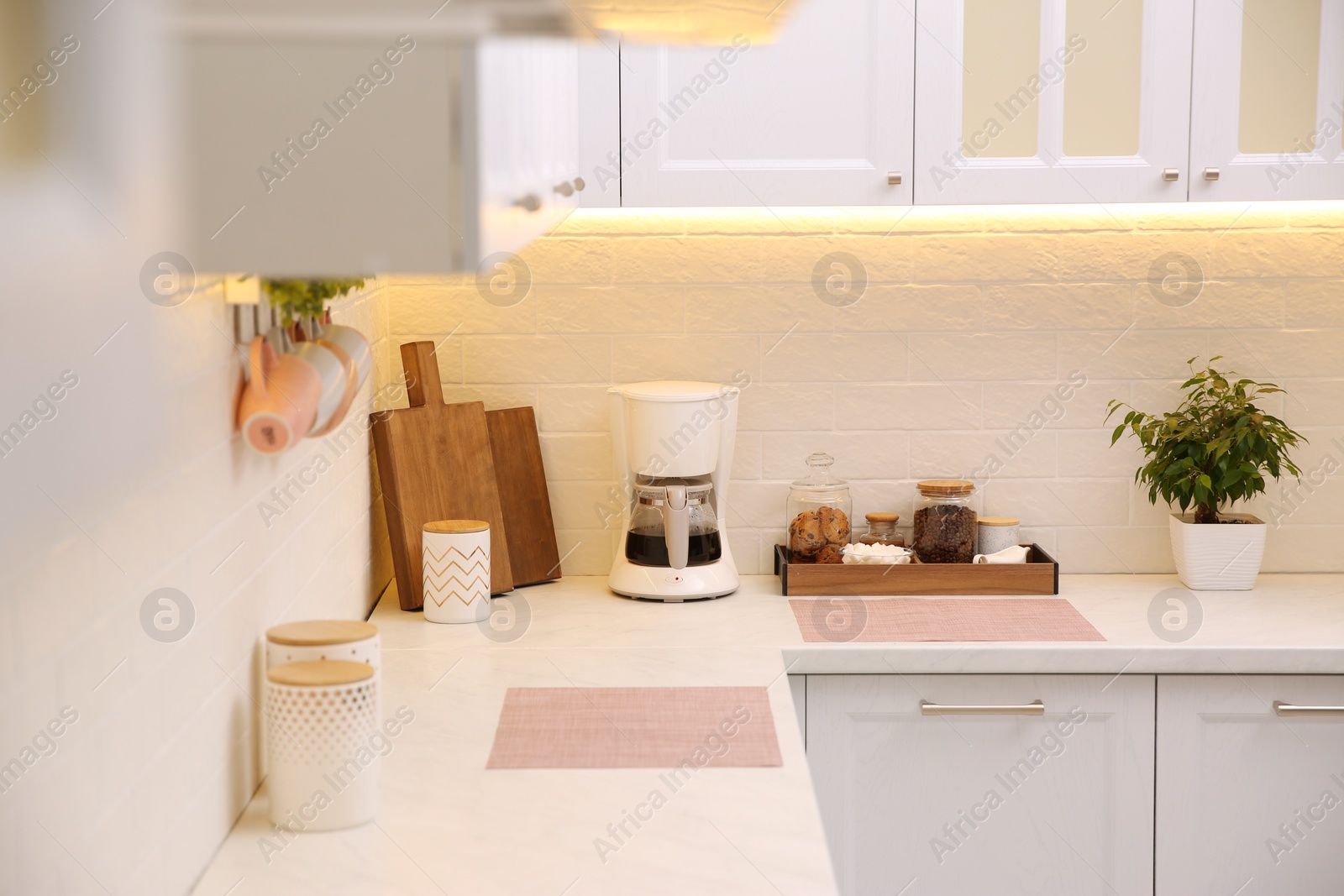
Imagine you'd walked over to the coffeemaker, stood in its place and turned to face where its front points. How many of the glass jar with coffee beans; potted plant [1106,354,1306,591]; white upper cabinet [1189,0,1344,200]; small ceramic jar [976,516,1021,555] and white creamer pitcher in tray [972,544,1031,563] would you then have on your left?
5

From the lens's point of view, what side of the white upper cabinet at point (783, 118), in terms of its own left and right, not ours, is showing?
front

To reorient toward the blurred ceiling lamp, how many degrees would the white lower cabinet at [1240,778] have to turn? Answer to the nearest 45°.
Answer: approximately 45° to its right

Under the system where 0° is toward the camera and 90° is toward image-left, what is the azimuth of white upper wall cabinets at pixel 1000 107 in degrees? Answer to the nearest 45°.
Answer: approximately 0°

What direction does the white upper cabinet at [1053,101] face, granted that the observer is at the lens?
facing the viewer

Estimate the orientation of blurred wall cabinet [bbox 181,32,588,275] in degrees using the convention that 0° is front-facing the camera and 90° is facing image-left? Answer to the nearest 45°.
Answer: approximately 270°

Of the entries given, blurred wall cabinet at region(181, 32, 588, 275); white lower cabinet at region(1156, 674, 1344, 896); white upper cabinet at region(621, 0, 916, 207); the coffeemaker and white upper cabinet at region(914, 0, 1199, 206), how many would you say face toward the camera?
4

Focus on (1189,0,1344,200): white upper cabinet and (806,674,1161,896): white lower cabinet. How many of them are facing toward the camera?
2

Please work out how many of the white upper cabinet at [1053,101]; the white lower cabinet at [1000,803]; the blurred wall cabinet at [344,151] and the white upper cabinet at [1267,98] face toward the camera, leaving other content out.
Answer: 3
